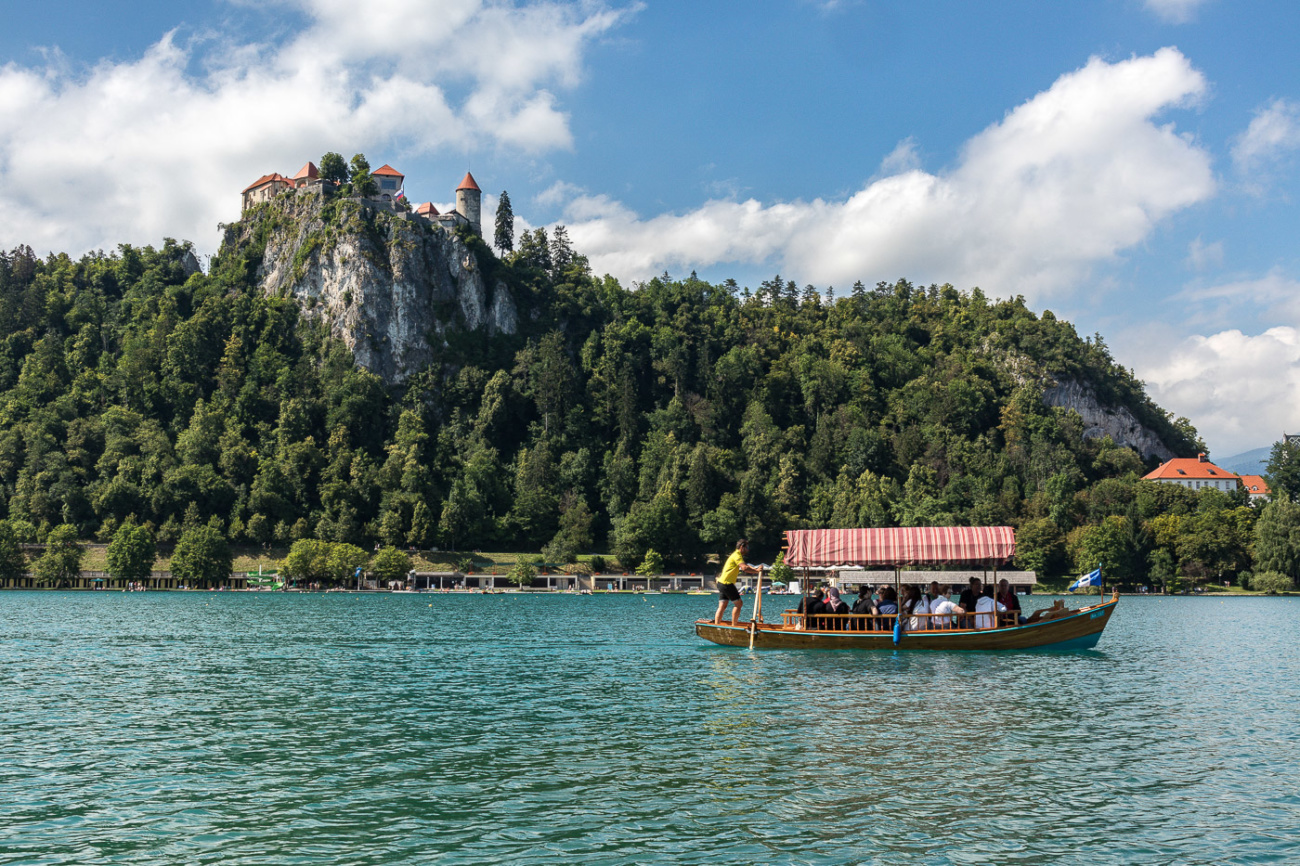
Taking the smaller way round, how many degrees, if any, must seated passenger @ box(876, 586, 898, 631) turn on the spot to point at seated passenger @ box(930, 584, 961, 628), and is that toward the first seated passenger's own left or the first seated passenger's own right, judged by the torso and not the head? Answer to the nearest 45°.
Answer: approximately 90° to the first seated passenger's own right

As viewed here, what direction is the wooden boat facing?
to the viewer's right

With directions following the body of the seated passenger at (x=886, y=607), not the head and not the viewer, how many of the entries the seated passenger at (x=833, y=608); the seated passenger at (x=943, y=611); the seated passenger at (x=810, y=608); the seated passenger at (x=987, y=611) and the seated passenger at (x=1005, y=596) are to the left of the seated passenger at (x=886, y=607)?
2

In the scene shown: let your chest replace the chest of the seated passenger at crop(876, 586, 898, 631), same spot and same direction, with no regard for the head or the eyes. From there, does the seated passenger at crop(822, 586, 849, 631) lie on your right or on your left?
on your left

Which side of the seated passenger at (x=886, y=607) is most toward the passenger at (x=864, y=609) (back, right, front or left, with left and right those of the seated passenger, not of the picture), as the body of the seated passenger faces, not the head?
left

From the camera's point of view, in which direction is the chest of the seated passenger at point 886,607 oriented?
away from the camera
